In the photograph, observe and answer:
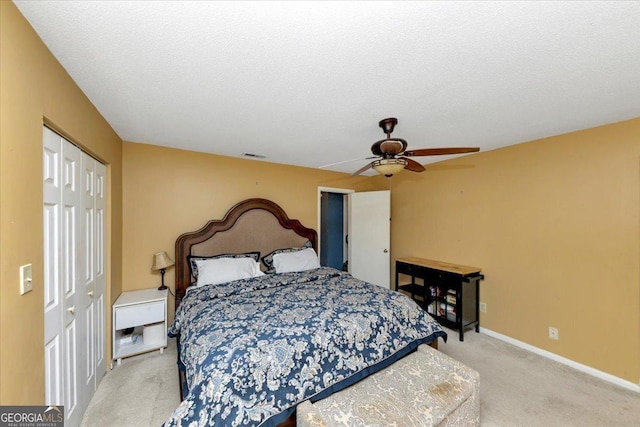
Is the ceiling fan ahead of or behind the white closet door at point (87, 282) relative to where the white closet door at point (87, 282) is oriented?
ahead

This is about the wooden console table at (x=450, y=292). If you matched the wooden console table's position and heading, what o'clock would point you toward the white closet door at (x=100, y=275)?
The white closet door is roughly at 12 o'clock from the wooden console table.

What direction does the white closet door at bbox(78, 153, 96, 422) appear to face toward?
to the viewer's right

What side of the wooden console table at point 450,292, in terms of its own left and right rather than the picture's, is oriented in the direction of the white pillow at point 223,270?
front

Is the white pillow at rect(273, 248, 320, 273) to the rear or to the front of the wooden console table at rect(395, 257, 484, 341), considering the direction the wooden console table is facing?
to the front

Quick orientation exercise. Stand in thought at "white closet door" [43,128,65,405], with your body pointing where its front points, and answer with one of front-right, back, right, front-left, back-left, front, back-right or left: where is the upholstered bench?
front-right

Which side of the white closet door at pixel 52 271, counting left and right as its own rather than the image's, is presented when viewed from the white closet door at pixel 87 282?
left

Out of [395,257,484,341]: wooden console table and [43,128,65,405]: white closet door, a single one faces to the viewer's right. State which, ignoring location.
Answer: the white closet door

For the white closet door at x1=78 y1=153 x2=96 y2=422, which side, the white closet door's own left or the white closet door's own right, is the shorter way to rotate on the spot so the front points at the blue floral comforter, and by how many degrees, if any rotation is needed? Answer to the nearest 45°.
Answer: approximately 45° to the white closet door's own right

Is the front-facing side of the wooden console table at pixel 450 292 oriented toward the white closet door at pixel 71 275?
yes

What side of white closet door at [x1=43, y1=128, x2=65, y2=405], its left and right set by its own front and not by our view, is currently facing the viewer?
right

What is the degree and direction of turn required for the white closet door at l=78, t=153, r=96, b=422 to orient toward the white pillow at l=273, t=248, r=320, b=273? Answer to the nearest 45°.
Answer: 0° — it already faces it
